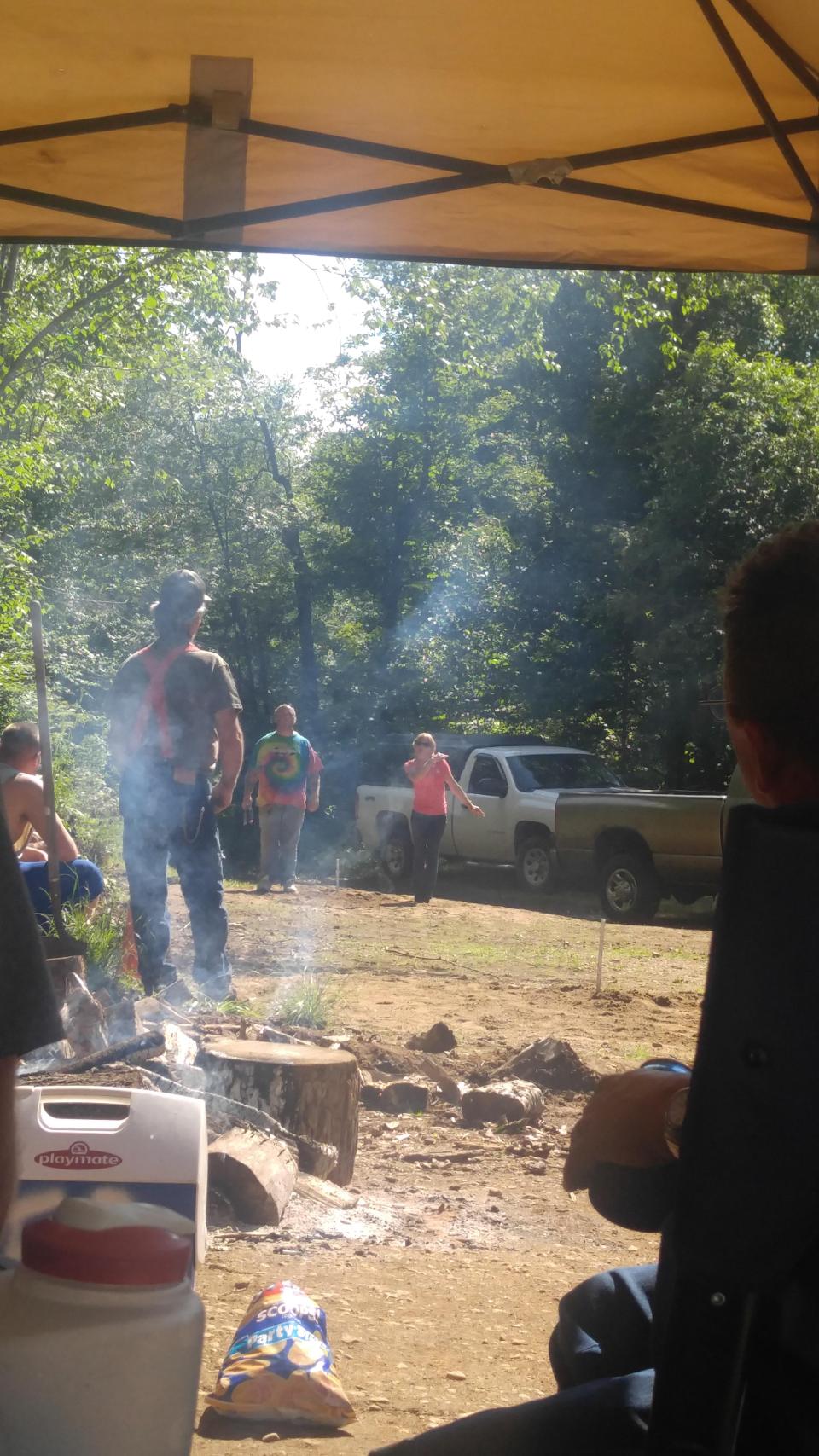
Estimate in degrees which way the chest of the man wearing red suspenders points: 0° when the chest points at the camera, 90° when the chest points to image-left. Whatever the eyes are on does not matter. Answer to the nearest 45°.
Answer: approximately 225°

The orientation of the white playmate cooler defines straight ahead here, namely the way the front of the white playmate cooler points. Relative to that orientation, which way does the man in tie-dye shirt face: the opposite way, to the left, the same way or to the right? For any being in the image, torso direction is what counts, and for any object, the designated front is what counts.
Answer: the same way

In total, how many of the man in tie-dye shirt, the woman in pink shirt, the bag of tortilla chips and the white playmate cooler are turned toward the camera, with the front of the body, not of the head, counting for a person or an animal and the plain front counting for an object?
4

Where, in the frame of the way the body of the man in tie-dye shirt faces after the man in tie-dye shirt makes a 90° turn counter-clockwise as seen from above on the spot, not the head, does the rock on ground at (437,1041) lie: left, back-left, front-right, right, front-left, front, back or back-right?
right

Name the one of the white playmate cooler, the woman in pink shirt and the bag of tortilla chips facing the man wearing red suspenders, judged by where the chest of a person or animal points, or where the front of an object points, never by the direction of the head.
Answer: the woman in pink shirt

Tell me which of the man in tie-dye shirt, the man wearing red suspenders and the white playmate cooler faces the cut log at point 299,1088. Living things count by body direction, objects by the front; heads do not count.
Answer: the man in tie-dye shirt

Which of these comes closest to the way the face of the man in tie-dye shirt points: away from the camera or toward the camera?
toward the camera

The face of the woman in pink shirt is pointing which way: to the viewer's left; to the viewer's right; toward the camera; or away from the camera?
toward the camera

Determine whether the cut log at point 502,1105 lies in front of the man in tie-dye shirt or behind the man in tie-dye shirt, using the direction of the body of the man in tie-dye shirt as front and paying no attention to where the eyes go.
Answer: in front

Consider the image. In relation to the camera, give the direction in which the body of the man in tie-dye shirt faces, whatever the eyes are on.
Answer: toward the camera

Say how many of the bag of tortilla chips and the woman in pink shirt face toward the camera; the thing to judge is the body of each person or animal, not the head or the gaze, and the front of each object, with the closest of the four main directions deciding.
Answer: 2

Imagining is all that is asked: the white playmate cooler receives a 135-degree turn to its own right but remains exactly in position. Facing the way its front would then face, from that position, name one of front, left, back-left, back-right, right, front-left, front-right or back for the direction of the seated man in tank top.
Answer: front-right

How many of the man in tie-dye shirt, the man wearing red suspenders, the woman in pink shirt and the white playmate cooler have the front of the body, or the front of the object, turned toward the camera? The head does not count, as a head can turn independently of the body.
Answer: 3

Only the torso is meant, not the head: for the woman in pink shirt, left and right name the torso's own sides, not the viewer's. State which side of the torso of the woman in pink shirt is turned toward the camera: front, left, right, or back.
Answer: front

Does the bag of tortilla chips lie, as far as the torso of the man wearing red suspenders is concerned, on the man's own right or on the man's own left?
on the man's own right

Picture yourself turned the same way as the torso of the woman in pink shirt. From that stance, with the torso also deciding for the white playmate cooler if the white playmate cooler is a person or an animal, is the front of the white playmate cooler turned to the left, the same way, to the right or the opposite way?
the same way
